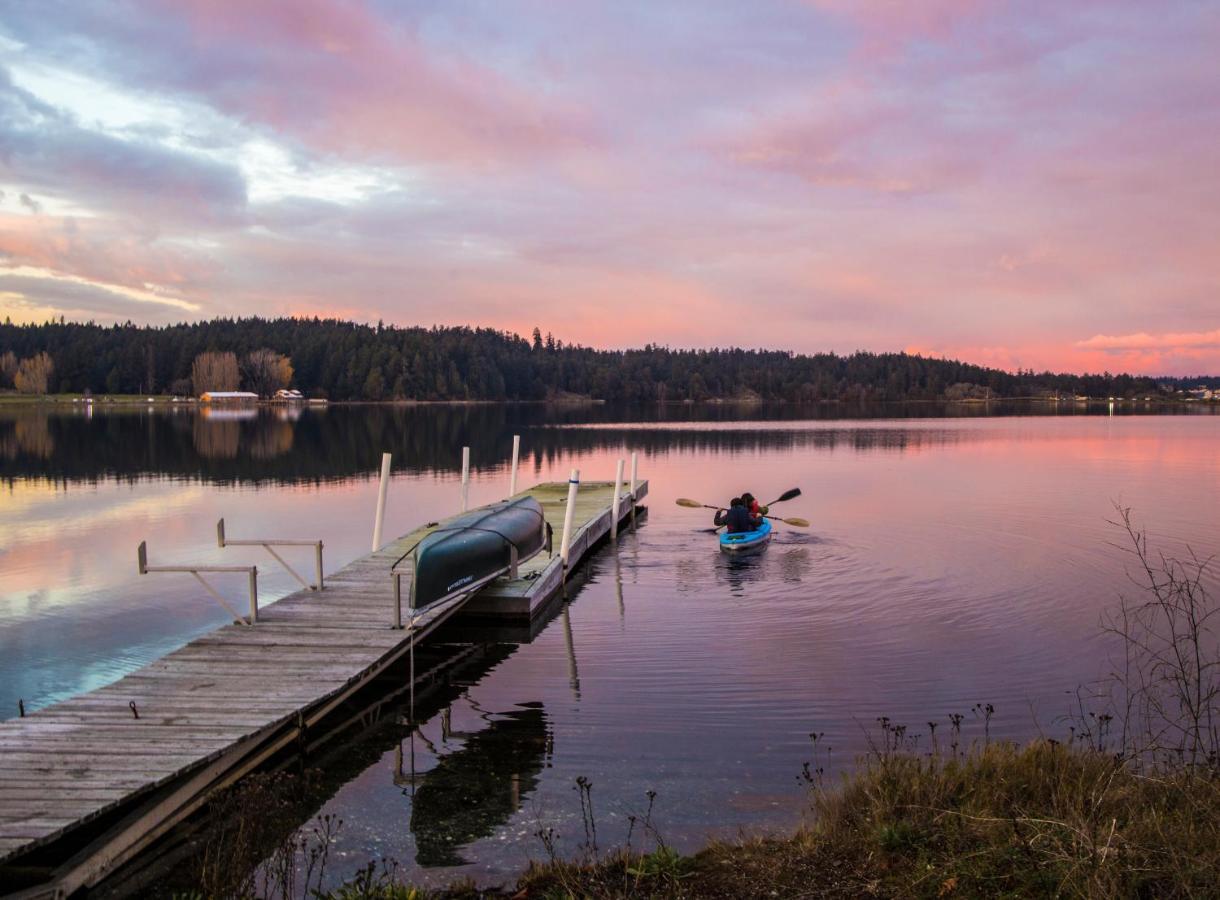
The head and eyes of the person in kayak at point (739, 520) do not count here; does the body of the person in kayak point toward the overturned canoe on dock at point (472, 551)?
no

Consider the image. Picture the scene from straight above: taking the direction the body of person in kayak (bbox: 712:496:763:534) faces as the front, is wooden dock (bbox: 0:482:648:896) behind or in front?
behind

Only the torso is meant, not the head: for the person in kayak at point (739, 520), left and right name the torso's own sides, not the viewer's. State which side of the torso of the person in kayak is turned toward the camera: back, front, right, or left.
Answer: back
